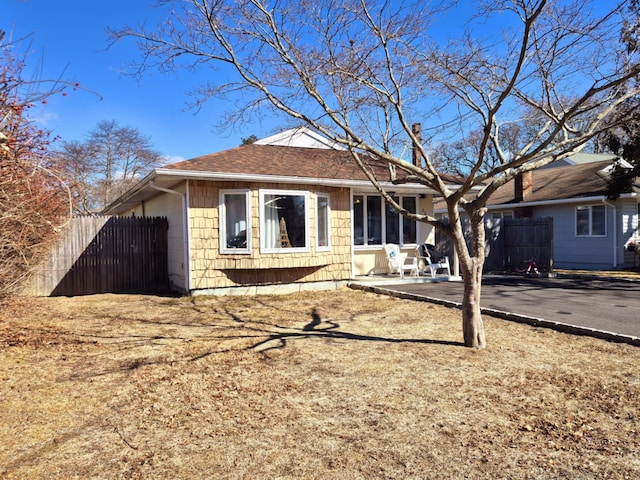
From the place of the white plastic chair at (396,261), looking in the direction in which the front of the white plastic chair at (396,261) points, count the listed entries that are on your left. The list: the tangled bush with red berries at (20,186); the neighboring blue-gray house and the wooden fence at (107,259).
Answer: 1

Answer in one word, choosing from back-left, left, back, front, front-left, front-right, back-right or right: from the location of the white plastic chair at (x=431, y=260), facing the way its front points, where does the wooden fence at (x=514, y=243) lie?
left

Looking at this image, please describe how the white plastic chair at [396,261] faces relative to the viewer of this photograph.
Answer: facing the viewer and to the right of the viewer

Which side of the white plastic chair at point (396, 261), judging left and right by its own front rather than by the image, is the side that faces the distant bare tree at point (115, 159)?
back

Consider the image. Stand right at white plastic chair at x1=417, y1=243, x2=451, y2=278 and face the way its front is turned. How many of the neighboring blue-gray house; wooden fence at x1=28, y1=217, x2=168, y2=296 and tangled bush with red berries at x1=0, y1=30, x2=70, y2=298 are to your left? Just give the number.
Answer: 1

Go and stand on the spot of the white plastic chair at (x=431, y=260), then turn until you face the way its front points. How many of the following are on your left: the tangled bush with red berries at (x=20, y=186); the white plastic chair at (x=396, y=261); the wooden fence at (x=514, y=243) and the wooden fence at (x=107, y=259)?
1

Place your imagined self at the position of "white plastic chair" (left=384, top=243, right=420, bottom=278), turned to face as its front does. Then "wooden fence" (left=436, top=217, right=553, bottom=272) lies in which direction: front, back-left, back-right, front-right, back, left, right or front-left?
left

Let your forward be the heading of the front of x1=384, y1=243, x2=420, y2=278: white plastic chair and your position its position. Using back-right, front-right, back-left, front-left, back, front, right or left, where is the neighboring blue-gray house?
left

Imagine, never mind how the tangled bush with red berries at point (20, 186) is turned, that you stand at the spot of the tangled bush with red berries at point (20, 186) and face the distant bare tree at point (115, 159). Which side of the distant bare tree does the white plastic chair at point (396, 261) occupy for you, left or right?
right

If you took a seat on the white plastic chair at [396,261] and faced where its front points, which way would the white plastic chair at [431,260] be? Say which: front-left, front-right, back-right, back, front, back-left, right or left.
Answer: left

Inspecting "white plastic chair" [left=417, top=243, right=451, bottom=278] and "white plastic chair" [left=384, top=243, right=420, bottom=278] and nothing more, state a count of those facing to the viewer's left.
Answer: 0

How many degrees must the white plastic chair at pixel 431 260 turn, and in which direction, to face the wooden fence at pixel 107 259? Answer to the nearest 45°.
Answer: approximately 90° to its right

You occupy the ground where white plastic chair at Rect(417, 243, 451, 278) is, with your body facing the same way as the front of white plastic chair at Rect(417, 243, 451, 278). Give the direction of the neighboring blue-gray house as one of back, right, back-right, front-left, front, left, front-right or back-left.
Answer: left

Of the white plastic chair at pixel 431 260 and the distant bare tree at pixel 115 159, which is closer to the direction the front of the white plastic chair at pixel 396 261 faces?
the white plastic chair

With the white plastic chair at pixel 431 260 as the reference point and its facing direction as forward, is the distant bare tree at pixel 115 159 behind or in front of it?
behind
